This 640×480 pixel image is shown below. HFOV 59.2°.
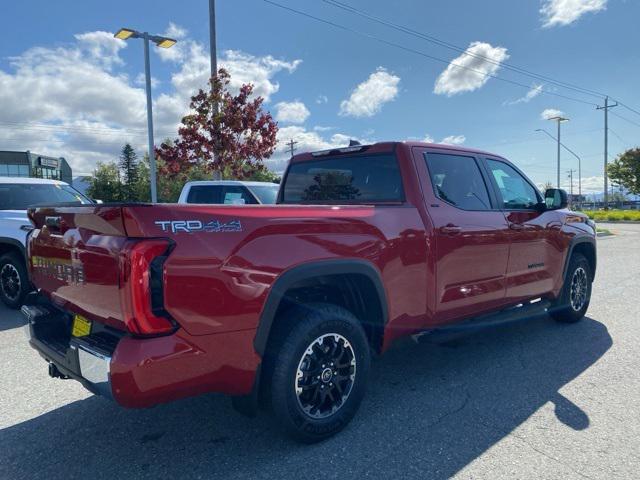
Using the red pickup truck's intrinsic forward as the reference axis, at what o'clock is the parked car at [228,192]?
The parked car is roughly at 10 o'clock from the red pickup truck.

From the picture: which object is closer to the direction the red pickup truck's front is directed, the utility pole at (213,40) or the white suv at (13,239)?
the utility pole

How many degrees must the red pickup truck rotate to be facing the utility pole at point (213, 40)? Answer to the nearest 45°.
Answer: approximately 45° to its left

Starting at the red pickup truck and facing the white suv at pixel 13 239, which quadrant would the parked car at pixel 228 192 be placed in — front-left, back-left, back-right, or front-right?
front-right

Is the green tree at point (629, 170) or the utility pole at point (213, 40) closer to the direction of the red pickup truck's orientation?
the green tree

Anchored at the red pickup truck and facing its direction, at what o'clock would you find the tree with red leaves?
The tree with red leaves is roughly at 10 o'clock from the red pickup truck.

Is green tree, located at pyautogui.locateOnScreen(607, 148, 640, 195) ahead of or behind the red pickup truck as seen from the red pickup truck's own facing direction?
ahead

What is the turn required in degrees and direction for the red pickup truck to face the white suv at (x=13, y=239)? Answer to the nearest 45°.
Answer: approximately 90° to its left

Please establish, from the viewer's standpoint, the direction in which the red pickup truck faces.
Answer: facing away from the viewer and to the right of the viewer

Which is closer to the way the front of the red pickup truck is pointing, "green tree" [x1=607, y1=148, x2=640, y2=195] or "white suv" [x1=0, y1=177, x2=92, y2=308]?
the green tree

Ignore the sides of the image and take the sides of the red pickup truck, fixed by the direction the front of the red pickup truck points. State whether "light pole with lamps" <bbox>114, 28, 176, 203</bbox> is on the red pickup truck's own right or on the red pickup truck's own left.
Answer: on the red pickup truck's own left
